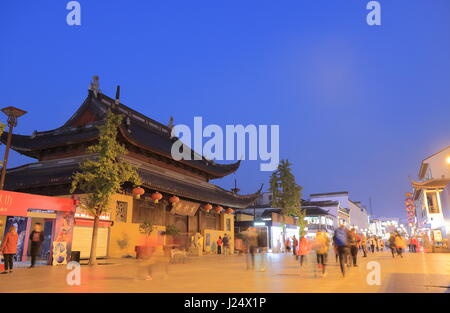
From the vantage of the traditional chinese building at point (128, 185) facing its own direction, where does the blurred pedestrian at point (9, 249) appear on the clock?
The blurred pedestrian is roughly at 2 o'clock from the traditional chinese building.

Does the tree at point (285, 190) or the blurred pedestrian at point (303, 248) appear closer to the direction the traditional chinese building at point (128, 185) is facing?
the blurred pedestrian

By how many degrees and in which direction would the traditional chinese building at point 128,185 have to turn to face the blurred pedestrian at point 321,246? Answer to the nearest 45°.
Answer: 0° — it already faces them

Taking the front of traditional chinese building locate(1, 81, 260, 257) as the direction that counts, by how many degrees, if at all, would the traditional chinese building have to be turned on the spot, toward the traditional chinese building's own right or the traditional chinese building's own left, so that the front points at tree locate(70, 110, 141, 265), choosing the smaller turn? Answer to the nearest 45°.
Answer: approximately 45° to the traditional chinese building's own right

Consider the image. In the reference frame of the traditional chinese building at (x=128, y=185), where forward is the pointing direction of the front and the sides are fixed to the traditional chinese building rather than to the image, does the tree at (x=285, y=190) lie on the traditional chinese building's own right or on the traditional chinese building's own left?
on the traditional chinese building's own left

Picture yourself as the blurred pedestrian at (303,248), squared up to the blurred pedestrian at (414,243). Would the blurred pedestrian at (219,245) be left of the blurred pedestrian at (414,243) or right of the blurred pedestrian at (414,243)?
left

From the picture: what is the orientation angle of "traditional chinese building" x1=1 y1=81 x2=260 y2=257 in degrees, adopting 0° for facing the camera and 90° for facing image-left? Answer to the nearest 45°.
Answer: approximately 315°
